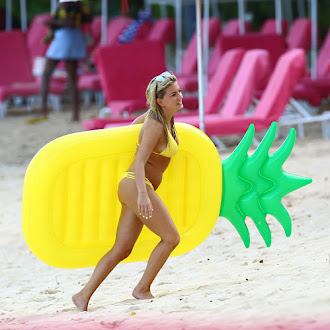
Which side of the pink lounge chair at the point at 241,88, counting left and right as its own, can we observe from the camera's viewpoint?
left

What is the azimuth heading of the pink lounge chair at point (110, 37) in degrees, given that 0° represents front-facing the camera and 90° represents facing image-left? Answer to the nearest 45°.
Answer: approximately 45°

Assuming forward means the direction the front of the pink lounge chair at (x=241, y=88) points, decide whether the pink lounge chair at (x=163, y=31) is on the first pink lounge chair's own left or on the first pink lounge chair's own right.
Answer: on the first pink lounge chair's own right

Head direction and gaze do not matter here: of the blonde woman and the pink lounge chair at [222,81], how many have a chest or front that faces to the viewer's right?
1

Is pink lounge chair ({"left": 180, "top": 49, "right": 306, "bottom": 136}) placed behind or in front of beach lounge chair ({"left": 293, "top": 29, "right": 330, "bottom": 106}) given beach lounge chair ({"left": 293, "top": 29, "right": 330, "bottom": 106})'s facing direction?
in front
